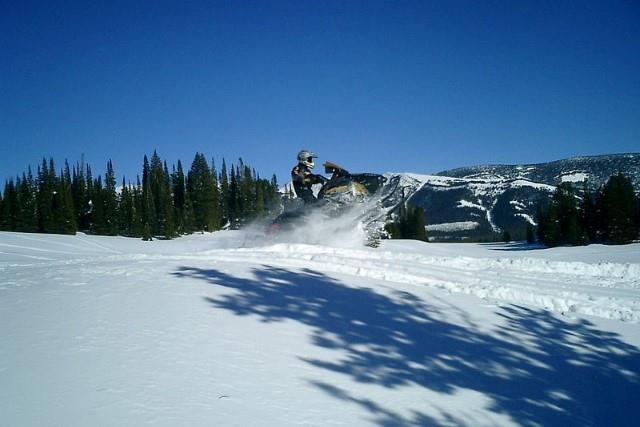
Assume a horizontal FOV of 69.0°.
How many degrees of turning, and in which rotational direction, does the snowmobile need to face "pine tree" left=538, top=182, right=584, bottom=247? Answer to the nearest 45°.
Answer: approximately 45° to its left

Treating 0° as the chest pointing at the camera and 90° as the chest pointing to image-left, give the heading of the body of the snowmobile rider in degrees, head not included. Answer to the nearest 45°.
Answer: approximately 270°

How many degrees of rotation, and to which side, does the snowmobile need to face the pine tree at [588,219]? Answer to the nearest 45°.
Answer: approximately 45° to its left

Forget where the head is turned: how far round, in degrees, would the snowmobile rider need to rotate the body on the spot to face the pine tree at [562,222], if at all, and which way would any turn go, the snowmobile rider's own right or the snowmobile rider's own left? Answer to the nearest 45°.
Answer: approximately 45° to the snowmobile rider's own left

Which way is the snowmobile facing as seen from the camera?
to the viewer's right

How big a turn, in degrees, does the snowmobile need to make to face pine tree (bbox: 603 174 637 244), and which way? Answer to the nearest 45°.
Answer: approximately 45° to its left

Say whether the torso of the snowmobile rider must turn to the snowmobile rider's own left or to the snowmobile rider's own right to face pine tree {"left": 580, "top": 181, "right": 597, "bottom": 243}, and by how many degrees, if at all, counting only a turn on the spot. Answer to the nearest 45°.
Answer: approximately 45° to the snowmobile rider's own left
